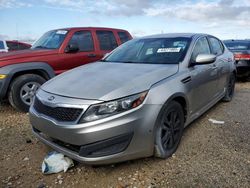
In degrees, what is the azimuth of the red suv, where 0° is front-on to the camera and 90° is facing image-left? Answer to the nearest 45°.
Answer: approximately 45°

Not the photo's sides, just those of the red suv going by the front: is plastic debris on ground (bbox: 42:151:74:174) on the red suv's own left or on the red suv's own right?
on the red suv's own left

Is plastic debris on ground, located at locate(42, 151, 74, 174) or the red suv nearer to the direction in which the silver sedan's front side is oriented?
the plastic debris on ground

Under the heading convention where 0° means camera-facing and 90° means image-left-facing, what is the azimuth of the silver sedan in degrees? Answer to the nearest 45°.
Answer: approximately 45°
